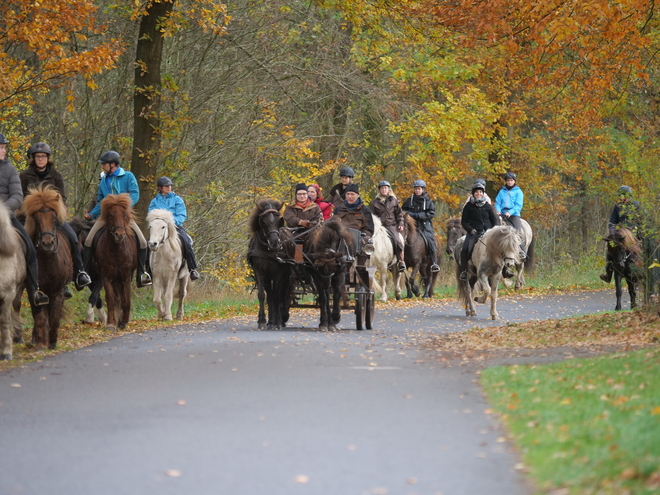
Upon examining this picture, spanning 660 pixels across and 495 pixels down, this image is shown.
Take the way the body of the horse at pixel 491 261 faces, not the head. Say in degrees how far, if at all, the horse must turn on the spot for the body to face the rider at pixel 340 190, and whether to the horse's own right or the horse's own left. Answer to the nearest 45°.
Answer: approximately 135° to the horse's own right

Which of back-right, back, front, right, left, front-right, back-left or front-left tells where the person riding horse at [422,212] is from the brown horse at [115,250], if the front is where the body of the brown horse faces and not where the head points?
back-left

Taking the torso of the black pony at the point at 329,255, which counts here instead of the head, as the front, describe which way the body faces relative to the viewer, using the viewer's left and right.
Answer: facing the viewer

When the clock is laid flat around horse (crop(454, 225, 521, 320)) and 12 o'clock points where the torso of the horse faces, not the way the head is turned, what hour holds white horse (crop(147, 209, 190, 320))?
The white horse is roughly at 4 o'clock from the horse.

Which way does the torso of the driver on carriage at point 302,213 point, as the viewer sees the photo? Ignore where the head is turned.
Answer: toward the camera

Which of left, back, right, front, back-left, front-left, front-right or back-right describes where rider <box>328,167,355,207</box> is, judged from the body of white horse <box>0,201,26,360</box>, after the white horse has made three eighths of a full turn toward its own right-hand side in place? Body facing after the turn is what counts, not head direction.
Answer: right

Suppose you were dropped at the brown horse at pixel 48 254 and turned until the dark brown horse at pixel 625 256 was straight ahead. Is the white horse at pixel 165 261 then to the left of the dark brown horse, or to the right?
left

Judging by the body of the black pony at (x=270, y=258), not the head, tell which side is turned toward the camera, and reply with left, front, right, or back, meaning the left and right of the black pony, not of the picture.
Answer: front

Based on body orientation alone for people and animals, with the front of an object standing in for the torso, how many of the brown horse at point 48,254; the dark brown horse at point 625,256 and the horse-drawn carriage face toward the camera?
3

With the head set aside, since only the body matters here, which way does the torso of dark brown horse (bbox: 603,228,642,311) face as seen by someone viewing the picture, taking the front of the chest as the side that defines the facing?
toward the camera

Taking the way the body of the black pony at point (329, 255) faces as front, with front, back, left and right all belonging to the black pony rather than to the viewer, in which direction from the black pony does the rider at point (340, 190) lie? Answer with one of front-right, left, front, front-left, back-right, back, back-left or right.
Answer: back

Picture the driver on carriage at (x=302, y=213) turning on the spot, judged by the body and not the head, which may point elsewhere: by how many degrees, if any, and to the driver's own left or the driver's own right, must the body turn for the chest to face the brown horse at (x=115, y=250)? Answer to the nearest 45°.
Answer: approximately 90° to the driver's own right

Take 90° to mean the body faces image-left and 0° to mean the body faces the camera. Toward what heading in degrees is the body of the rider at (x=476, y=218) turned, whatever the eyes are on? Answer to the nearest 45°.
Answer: approximately 315°

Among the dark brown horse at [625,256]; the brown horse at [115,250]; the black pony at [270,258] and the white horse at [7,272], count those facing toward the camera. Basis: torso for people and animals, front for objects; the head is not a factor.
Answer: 4

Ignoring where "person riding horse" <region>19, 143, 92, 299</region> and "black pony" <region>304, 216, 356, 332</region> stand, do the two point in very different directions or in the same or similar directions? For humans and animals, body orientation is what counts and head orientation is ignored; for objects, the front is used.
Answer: same or similar directions
